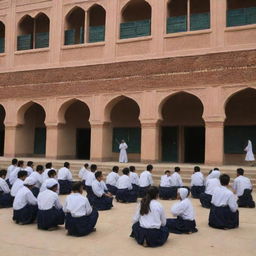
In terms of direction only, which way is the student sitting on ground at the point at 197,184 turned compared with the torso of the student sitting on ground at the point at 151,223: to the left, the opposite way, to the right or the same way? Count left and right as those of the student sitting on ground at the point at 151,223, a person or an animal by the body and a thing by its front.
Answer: the same way

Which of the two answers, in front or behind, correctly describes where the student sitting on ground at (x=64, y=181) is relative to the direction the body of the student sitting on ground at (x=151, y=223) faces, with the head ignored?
in front

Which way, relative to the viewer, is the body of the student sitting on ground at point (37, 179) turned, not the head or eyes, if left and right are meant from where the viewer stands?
facing away from the viewer and to the right of the viewer

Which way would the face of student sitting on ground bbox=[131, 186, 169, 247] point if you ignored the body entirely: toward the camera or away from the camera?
away from the camera

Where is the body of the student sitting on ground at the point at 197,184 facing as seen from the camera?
away from the camera

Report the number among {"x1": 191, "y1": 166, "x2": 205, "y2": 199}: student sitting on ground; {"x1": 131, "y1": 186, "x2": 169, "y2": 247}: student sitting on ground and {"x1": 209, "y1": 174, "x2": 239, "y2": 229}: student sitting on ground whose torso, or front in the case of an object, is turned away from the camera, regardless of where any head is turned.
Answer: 3

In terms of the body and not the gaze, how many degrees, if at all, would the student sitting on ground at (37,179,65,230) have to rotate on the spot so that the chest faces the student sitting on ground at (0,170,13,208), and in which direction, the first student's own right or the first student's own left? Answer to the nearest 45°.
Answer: approximately 90° to the first student's own left

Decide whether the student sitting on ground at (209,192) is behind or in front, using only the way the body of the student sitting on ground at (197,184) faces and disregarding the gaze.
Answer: behind

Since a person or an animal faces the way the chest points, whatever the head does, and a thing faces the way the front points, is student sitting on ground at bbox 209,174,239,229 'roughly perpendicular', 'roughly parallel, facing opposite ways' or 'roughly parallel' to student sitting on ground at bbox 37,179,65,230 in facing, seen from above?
roughly parallel

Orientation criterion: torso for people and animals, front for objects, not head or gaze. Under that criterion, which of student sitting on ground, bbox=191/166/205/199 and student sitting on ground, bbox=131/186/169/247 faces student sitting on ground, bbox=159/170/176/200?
student sitting on ground, bbox=131/186/169/247

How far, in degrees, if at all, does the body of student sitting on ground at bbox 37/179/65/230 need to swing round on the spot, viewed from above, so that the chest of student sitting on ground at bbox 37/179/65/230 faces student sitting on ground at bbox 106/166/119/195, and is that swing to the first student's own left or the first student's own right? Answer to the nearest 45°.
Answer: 0° — they already face them

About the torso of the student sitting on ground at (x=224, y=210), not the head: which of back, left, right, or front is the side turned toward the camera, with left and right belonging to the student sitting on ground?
back

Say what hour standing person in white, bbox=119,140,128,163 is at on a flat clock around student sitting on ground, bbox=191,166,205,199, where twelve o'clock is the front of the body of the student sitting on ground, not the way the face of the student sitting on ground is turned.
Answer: The standing person in white is roughly at 11 o'clock from the student sitting on ground.

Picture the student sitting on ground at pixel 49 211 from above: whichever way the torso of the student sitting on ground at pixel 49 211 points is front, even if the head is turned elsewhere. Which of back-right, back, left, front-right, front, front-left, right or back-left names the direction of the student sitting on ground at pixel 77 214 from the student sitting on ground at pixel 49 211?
right

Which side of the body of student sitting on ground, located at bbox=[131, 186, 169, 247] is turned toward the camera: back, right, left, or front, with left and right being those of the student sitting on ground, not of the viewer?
back

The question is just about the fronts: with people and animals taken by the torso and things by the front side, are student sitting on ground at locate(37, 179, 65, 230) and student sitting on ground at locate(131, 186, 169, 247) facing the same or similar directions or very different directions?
same or similar directions
